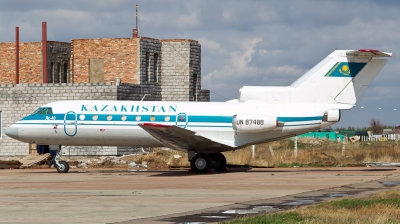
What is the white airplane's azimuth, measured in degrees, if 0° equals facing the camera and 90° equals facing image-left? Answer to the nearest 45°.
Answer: approximately 90°

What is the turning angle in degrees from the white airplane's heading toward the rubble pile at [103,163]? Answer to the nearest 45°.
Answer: approximately 45° to its right

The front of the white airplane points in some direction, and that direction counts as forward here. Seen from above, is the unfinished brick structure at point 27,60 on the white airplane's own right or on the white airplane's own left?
on the white airplane's own right

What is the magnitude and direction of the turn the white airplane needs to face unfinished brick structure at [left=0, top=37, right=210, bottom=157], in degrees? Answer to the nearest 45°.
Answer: approximately 45° to its right
